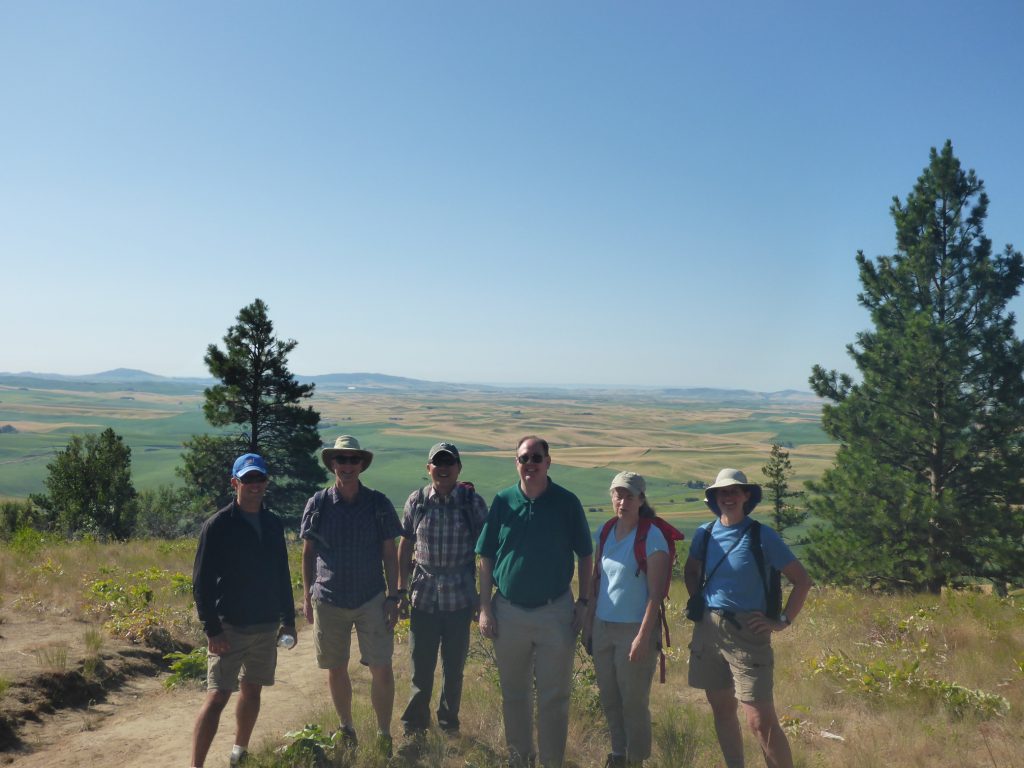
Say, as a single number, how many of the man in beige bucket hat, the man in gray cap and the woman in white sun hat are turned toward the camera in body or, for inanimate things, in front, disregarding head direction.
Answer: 3

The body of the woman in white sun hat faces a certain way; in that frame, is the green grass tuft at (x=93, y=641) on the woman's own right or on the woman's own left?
on the woman's own right

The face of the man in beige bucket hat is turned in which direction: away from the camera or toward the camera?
toward the camera

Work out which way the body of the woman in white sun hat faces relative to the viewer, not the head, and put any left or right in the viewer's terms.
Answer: facing the viewer

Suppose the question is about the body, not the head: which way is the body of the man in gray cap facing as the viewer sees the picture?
toward the camera

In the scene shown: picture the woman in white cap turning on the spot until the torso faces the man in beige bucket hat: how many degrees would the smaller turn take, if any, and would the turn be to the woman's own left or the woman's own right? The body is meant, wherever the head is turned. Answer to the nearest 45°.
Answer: approximately 45° to the woman's own right

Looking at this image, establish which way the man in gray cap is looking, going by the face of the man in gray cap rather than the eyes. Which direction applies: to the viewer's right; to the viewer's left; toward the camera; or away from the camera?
toward the camera

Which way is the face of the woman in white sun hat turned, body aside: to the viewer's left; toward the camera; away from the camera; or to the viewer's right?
toward the camera

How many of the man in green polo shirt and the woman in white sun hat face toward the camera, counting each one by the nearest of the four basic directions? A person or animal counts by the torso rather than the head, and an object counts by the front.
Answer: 2

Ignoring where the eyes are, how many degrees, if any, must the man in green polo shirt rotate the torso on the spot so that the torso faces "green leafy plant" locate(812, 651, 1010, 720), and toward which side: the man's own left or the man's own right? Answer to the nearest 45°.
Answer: approximately 135° to the man's own left

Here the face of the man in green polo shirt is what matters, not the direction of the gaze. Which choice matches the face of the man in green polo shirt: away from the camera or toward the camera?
toward the camera

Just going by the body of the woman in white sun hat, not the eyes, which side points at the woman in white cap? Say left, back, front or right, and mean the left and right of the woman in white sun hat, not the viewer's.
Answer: right

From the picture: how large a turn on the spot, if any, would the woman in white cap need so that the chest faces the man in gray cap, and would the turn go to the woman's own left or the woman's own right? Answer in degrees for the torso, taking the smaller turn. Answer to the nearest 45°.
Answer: approximately 45° to the woman's own right

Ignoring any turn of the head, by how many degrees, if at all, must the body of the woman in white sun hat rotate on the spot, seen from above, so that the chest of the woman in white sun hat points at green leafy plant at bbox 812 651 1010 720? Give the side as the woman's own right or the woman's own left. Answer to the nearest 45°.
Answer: approximately 135° to the woman's own left

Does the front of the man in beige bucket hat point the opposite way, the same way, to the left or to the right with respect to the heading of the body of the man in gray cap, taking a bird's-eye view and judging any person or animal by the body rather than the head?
the same way
